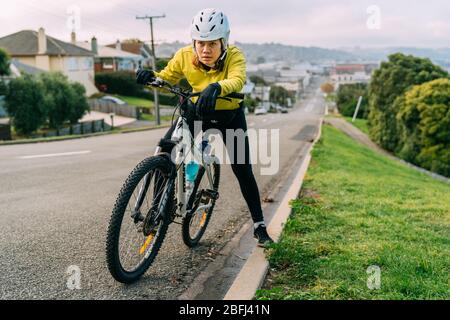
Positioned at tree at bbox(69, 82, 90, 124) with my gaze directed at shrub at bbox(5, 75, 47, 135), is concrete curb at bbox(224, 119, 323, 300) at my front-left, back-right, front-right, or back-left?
front-left

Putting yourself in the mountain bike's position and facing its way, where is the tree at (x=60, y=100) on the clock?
The tree is roughly at 4 o'clock from the mountain bike.

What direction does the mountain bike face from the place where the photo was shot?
facing the viewer and to the left of the viewer

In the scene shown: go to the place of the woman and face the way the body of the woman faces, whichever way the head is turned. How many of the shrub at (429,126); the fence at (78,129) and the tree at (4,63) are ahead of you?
0

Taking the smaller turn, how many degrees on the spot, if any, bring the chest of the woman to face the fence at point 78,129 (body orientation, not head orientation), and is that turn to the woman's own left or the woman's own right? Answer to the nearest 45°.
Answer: approximately 180°

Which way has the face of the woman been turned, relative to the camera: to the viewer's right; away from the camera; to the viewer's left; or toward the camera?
toward the camera

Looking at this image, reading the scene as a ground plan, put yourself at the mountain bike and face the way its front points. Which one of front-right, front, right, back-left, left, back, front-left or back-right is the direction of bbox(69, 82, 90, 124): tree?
back-right

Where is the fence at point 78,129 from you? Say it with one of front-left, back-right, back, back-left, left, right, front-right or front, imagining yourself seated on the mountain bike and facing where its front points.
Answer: back-right

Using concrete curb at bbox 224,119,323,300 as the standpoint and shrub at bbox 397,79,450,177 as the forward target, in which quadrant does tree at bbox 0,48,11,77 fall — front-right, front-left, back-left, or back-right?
front-left

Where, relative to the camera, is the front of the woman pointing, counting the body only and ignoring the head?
toward the camera

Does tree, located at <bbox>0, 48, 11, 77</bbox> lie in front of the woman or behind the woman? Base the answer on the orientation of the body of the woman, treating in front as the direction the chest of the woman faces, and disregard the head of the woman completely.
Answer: behind

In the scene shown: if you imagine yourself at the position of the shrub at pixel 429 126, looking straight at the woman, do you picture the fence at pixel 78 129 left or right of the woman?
right

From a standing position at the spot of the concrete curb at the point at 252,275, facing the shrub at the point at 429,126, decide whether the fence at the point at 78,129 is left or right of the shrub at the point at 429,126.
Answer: left

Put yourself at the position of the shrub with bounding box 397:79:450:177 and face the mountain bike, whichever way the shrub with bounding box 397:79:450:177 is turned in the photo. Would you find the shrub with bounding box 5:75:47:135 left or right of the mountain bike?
right

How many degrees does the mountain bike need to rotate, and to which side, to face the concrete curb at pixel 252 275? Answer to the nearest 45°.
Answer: approximately 135° to its left
